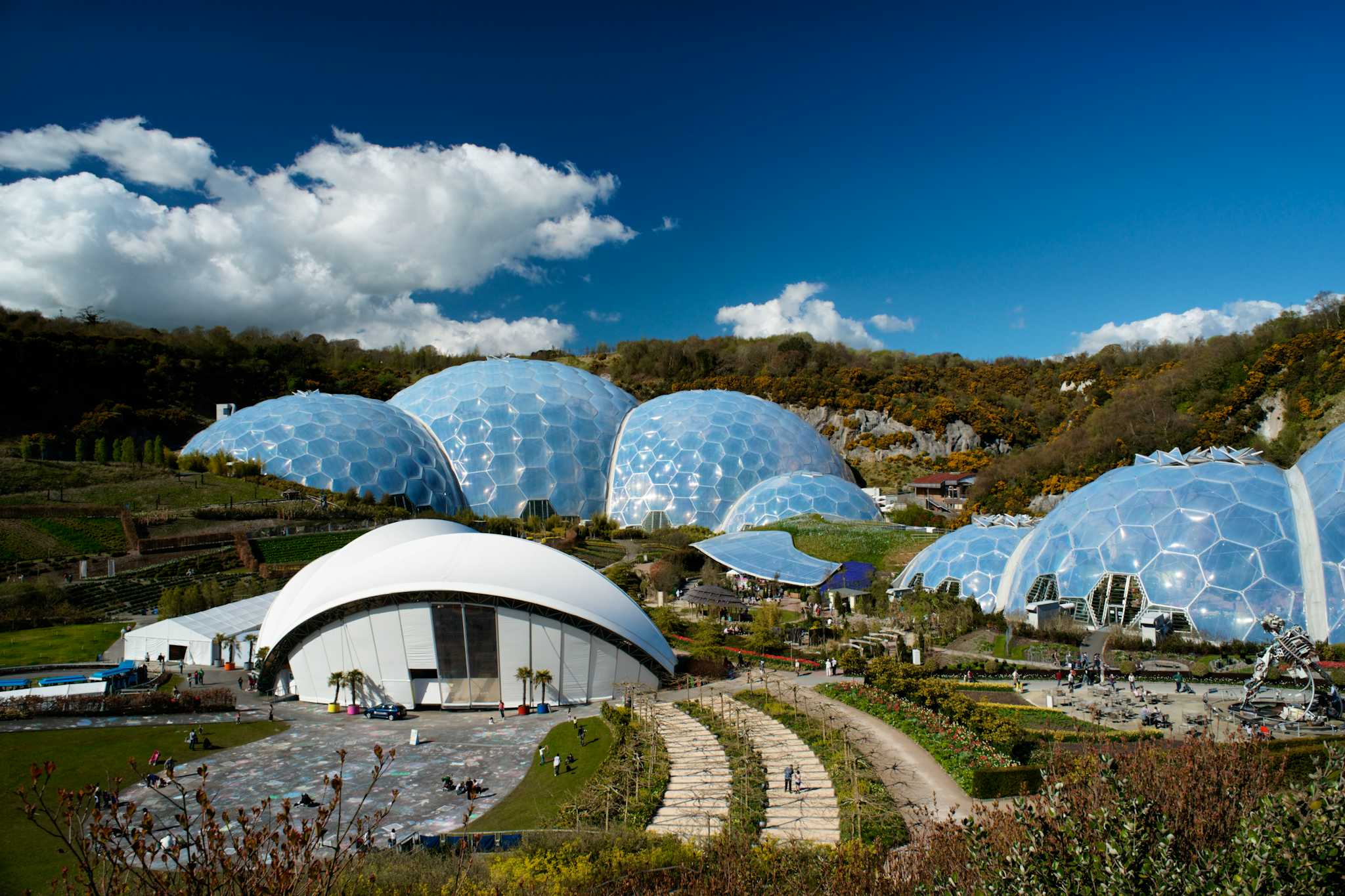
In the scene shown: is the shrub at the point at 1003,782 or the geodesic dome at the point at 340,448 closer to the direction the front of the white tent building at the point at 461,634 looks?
the shrub

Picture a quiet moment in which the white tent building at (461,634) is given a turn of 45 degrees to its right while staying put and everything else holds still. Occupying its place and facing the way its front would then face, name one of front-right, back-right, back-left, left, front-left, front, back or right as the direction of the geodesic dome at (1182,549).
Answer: back-left

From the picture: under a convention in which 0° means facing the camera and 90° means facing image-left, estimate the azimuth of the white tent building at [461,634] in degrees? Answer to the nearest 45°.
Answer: approximately 0°

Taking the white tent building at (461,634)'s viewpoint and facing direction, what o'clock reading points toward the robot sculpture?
The robot sculpture is roughly at 10 o'clock from the white tent building.

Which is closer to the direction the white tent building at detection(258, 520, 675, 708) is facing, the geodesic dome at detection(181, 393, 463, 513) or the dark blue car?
the dark blue car

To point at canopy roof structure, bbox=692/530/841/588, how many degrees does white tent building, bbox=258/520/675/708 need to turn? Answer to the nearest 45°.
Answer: approximately 135° to its left

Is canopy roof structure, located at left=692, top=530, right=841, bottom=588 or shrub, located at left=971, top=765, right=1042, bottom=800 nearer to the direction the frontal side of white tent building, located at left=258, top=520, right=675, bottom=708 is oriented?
the shrub

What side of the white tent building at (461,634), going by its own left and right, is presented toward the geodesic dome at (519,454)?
back

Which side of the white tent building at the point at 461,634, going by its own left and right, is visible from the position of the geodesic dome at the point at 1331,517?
left

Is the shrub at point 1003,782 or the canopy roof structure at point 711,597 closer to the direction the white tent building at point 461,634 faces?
the shrub
